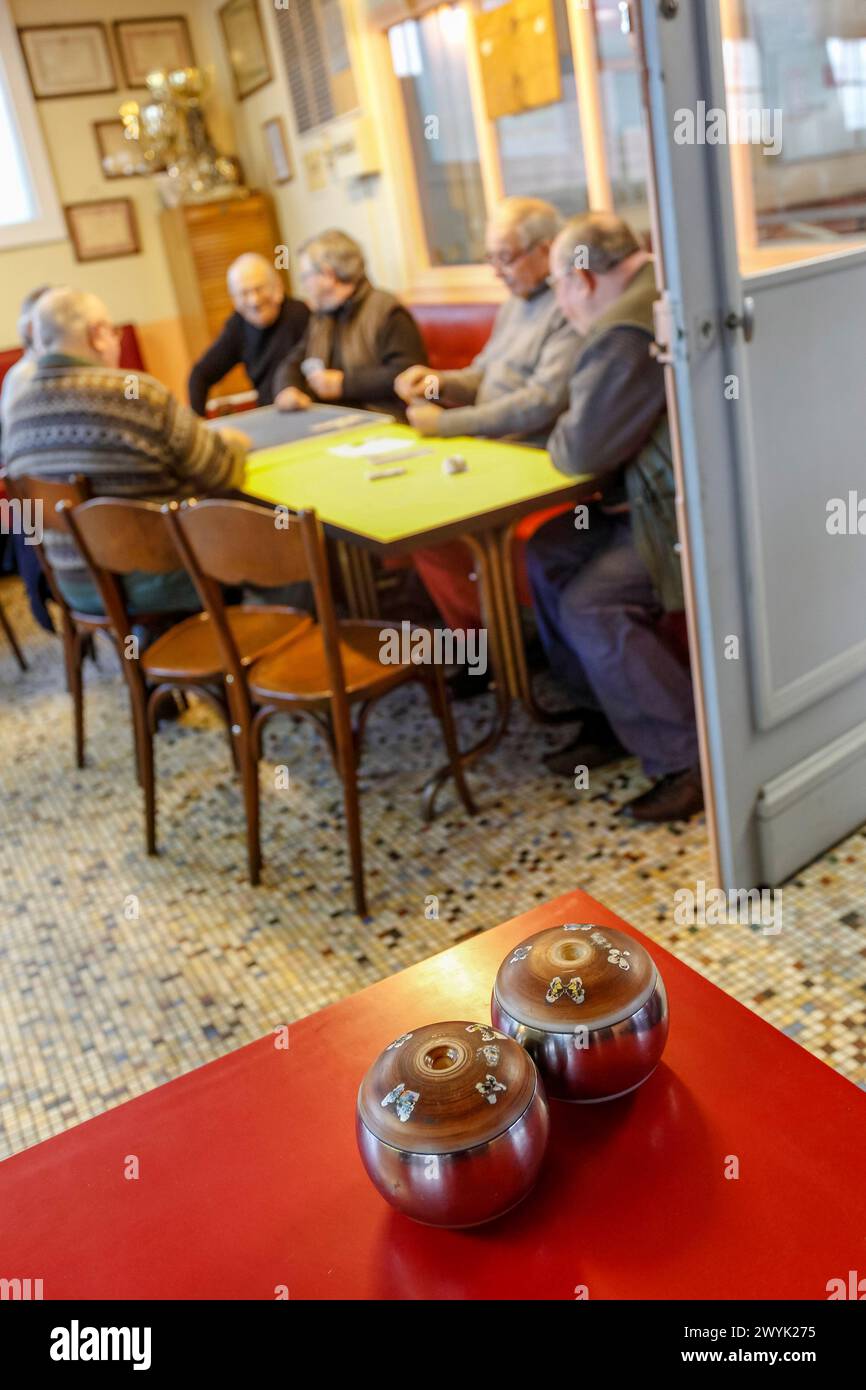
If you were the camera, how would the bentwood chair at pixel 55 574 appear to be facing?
facing away from the viewer and to the right of the viewer

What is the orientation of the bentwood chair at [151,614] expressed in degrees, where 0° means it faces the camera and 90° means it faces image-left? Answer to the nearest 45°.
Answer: approximately 225°

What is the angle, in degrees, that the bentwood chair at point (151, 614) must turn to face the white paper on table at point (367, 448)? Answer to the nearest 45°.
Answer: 0° — it already faces it

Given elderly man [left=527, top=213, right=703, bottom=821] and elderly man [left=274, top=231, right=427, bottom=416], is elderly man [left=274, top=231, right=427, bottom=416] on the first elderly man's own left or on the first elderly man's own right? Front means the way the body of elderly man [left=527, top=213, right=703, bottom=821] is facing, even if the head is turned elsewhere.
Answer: on the first elderly man's own right

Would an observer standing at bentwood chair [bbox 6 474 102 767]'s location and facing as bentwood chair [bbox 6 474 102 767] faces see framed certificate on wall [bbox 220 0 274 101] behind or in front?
in front

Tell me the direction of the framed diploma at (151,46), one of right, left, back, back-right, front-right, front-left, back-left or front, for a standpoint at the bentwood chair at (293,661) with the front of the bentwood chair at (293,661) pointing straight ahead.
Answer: front-left

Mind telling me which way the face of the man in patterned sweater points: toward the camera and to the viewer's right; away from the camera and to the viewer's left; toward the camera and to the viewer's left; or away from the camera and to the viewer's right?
away from the camera and to the viewer's right

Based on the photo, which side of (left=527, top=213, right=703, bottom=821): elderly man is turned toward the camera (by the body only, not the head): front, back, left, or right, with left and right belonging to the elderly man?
left

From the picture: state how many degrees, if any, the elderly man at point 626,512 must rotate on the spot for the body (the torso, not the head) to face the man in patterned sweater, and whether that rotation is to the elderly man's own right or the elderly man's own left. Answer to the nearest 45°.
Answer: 0° — they already face them

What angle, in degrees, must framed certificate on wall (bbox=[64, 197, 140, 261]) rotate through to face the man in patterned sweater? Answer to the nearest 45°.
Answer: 0° — it already faces them

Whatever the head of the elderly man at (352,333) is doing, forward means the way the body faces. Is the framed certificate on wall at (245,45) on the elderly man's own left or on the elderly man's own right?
on the elderly man's own right

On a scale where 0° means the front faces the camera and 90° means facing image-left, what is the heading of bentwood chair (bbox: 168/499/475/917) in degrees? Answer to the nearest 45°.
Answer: approximately 225°
